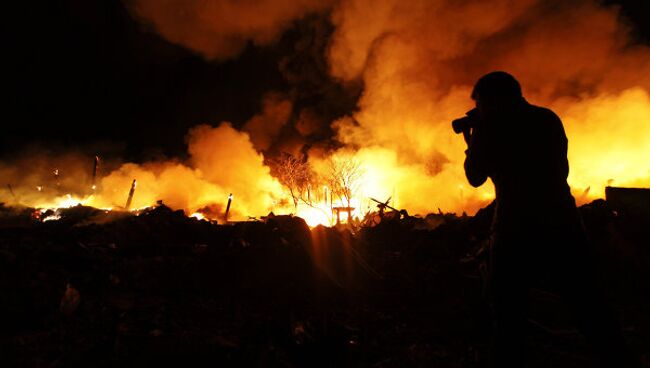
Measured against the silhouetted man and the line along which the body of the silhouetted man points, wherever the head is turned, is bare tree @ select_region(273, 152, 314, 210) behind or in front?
in front

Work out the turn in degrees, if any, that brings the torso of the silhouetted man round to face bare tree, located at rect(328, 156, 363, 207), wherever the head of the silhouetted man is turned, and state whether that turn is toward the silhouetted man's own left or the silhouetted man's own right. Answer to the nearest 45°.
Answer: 0° — they already face it

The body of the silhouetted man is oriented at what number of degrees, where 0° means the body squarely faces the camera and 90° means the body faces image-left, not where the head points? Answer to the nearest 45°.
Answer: approximately 135°
